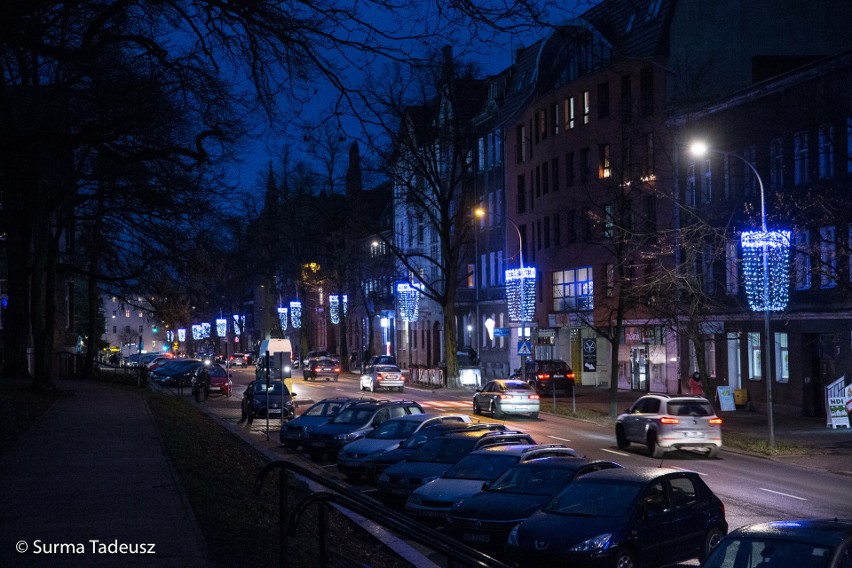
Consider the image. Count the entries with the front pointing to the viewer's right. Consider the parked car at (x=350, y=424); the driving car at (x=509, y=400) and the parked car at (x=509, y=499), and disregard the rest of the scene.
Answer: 0

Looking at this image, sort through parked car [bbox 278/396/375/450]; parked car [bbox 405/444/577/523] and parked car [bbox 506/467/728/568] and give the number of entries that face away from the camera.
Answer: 0

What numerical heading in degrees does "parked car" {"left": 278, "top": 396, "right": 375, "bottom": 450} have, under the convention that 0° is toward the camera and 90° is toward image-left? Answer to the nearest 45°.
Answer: approximately 45°

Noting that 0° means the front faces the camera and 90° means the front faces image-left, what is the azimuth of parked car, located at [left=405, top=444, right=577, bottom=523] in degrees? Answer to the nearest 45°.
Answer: approximately 45°

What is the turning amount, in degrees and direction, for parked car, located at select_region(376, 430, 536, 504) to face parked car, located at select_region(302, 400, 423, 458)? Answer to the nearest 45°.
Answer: approximately 135° to its right

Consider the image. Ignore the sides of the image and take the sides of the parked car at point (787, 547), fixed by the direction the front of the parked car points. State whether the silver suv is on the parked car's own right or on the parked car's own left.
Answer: on the parked car's own right

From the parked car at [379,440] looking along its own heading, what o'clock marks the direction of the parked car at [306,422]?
the parked car at [306,422] is roughly at 4 o'clock from the parked car at [379,440].

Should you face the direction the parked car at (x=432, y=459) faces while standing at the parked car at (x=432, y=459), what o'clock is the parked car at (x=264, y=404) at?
the parked car at (x=264, y=404) is roughly at 4 o'clock from the parked car at (x=432, y=459).

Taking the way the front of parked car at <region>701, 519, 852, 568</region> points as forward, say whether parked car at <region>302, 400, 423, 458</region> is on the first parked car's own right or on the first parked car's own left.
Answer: on the first parked car's own right

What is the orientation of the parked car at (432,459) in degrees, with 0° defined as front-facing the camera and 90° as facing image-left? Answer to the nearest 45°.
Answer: approximately 45°

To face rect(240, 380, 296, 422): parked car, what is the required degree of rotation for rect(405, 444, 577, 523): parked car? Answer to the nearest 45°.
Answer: approximately 135° to its right

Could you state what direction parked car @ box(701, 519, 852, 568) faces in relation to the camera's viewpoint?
facing the viewer and to the left of the viewer

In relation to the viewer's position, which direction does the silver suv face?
facing away from the viewer and to the left of the viewer

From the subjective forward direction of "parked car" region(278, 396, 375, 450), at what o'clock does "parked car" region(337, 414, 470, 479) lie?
"parked car" region(337, 414, 470, 479) is roughly at 10 o'clock from "parked car" region(278, 396, 375, 450).

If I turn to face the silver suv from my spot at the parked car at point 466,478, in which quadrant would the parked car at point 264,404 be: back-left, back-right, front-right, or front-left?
front-left
